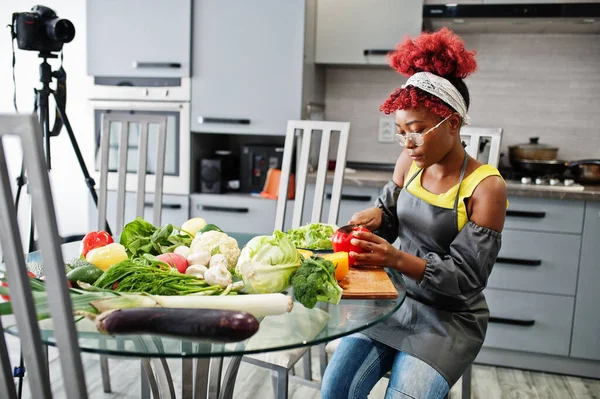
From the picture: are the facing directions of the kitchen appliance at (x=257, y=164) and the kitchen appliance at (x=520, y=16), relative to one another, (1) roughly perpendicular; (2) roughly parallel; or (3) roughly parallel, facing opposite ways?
roughly parallel

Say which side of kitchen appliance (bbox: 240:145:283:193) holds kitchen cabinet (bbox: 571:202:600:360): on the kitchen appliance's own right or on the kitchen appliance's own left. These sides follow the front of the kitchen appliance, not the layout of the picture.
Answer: on the kitchen appliance's own left

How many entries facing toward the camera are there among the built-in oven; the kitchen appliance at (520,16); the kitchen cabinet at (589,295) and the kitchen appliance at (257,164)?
4

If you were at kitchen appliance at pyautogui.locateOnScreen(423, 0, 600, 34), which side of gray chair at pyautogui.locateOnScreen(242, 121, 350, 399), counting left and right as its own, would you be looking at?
back

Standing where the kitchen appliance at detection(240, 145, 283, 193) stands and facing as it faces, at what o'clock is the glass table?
The glass table is roughly at 12 o'clock from the kitchen appliance.

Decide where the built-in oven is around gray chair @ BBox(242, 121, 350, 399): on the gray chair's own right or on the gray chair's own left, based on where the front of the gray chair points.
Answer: on the gray chair's own right

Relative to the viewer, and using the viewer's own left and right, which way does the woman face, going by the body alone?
facing the viewer and to the left of the viewer

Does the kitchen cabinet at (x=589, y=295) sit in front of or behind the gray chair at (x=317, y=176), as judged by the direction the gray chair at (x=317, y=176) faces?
behind

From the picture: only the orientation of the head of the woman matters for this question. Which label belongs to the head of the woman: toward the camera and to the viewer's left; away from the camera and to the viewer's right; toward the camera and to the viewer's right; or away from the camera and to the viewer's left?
toward the camera and to the viewer's left

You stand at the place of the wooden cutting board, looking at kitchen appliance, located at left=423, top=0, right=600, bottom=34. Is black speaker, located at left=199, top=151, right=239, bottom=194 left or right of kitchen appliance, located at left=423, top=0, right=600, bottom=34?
left

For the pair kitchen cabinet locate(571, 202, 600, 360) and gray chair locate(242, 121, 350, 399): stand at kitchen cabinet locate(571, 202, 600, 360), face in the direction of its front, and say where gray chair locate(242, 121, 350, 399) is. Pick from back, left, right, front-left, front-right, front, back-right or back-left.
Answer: front-right

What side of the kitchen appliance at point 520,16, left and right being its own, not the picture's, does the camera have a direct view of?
front

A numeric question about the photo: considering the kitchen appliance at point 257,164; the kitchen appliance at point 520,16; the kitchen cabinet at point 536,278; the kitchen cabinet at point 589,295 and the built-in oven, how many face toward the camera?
5

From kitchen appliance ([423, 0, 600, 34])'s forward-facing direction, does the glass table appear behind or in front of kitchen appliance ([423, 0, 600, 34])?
in front

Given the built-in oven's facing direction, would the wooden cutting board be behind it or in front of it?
in front

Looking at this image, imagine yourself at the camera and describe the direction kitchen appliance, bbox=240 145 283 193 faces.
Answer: facing the viewer
